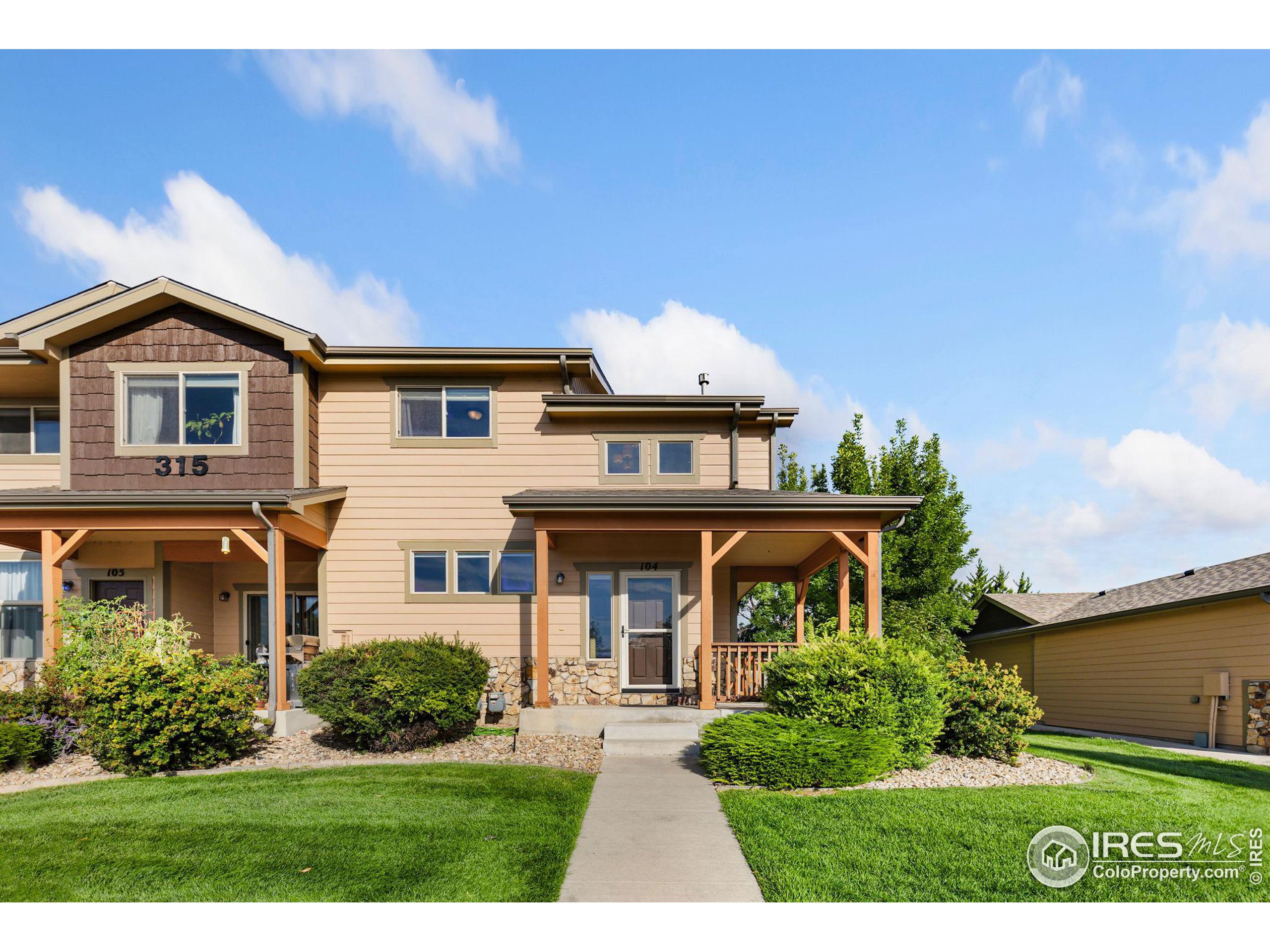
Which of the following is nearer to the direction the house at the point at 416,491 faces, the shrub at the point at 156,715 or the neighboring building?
the shrub

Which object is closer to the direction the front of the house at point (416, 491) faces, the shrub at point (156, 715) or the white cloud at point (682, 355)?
the shrub

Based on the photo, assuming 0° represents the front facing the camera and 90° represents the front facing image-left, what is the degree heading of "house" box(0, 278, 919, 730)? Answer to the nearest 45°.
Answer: approximately 0°

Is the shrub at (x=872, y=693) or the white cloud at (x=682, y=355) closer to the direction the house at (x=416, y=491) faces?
the shrub

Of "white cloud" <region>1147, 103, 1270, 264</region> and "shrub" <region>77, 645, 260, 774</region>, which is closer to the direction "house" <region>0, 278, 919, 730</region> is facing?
the shrub
